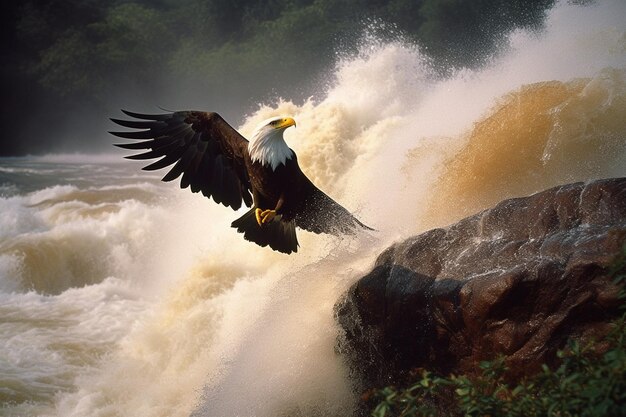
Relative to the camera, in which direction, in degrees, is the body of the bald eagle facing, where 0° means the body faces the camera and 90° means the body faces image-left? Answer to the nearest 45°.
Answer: approximately 315°
